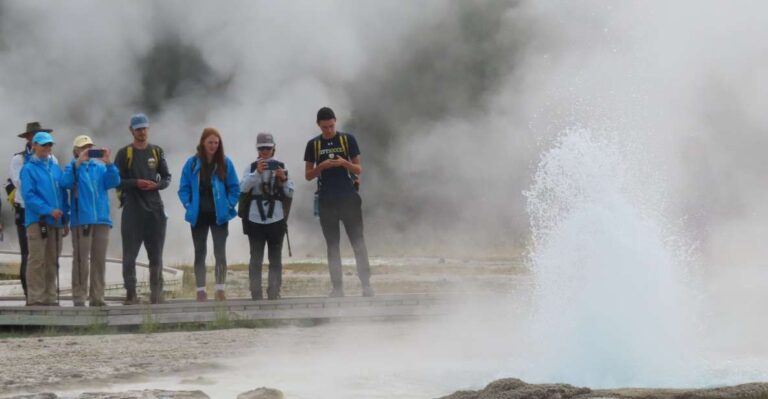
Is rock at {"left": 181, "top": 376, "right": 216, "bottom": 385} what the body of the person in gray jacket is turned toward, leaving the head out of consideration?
yes

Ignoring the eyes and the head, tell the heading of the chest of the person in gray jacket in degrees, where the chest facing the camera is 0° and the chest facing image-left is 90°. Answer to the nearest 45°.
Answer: approximately 0°

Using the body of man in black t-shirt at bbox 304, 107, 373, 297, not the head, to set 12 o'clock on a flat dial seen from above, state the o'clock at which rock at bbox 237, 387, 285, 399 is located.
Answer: The rock is roughly at 12 o'clock from the man in black t-shirt.
